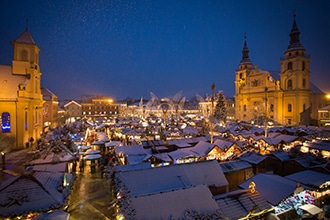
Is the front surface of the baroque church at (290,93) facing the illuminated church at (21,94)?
yes

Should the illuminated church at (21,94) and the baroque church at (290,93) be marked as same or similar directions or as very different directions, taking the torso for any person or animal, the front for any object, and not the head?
very different directions

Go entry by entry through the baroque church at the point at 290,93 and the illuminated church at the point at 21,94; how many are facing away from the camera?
0

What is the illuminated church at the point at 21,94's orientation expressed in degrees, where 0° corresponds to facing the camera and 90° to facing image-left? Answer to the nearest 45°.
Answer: approximately 315°

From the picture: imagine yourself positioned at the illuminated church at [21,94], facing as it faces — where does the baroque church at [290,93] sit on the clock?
The baroque church is roughly at 11 o'clock from the illuminated church.
